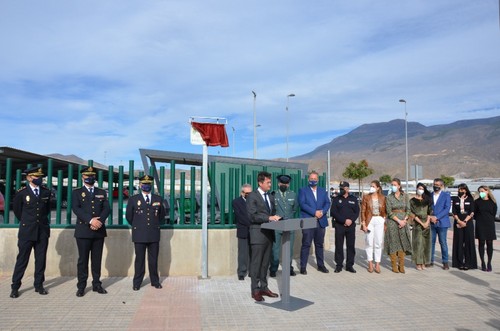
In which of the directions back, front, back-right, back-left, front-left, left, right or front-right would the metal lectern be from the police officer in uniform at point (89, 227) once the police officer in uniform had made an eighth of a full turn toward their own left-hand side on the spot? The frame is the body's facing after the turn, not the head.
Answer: front

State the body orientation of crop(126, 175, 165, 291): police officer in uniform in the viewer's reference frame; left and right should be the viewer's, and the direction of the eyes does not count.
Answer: facing the viewer

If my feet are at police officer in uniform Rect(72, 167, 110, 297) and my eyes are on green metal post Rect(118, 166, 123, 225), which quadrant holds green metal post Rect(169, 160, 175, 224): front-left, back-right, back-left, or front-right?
front-right

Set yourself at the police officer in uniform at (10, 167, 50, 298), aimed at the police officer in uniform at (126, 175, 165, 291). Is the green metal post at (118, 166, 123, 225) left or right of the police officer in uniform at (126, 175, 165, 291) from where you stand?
left

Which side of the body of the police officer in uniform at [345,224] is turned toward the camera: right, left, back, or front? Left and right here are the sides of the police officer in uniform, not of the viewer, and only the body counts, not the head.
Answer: front

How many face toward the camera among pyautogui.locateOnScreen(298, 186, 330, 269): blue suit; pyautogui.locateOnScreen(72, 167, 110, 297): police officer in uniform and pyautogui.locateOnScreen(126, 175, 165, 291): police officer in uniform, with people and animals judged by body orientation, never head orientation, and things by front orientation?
3

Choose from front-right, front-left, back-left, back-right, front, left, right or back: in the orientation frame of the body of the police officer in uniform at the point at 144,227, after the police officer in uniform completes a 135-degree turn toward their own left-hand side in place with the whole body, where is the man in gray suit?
right

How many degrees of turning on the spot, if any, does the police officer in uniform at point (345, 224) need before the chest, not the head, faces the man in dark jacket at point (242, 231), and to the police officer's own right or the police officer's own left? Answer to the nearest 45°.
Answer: approximately 45° to the police officer's own right

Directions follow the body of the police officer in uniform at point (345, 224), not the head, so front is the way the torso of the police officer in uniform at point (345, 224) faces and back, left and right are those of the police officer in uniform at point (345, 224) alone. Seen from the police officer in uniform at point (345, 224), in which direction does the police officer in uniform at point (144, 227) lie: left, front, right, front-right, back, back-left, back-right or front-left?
front-right

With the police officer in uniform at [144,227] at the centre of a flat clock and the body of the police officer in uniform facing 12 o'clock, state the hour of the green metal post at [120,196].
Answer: The green metal post is roughly at 5 o'clock from the police officer in uniform.

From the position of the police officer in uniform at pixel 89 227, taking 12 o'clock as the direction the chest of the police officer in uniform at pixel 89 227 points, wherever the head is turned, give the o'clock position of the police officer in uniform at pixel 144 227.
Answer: the police officer in uniform at pixel 144 227 is roughly at 9 o'clock from the police officer in uniform at pixel 89 227.

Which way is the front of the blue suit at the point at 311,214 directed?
toward the camera

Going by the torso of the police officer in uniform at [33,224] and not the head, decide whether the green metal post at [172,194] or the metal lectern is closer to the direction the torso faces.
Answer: the metal lectern

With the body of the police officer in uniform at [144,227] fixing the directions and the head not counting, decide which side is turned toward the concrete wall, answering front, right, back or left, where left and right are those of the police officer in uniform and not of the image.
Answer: back
